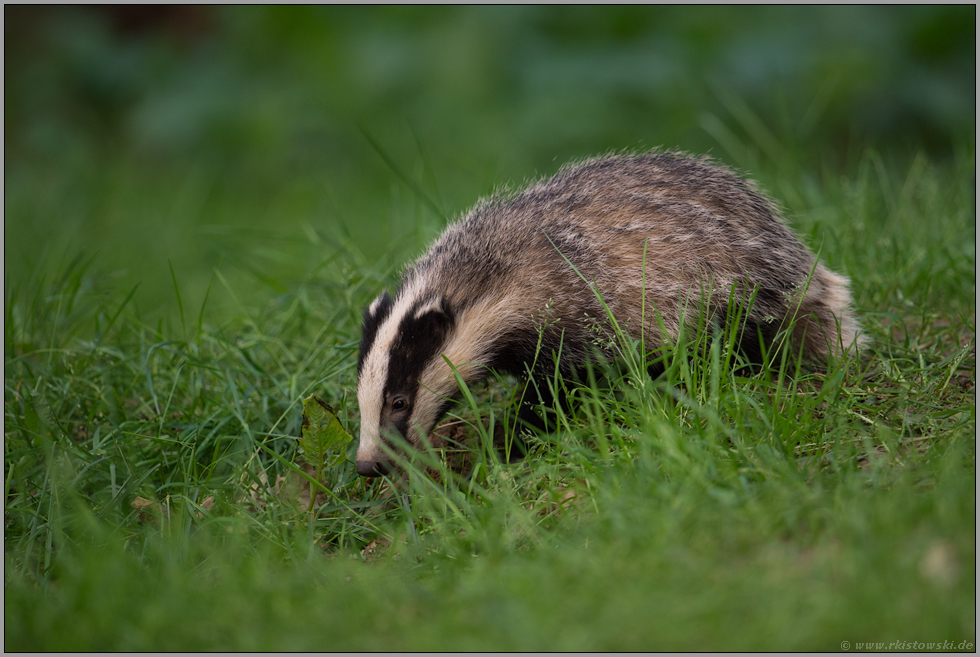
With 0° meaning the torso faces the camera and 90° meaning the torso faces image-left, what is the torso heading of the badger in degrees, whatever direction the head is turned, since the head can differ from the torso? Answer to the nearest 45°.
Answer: approximately 90°

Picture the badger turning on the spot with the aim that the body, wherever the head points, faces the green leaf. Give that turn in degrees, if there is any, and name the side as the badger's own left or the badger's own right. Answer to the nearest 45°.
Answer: approximately 45° to the badger's own left
